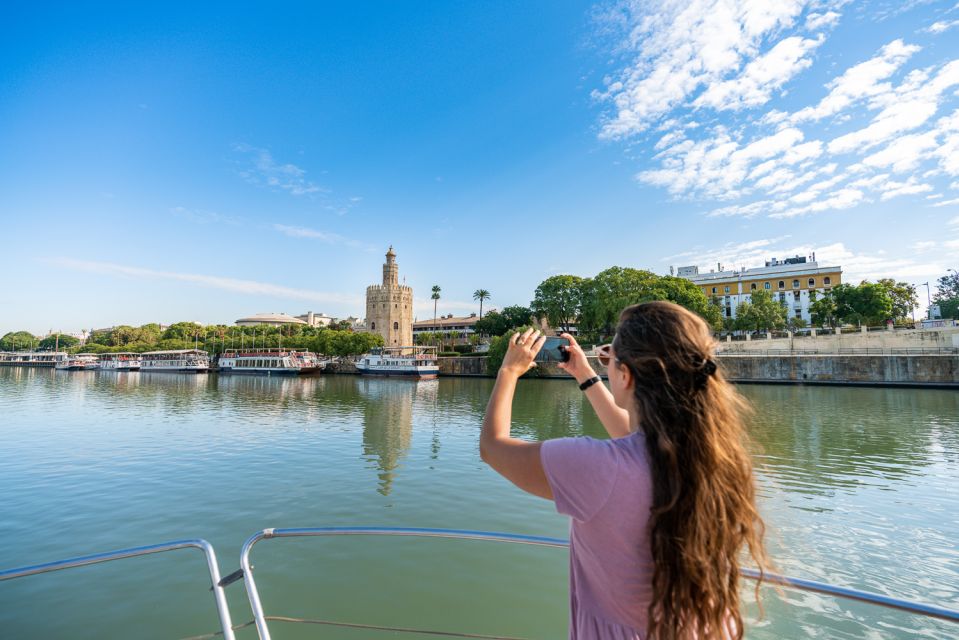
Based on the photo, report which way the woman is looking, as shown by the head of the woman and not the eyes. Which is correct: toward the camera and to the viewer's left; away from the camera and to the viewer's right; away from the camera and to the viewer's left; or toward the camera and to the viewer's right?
away from the camera and to the viewer's left

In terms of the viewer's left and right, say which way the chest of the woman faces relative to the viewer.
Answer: facing away from the viewer and to the left of the viewer
